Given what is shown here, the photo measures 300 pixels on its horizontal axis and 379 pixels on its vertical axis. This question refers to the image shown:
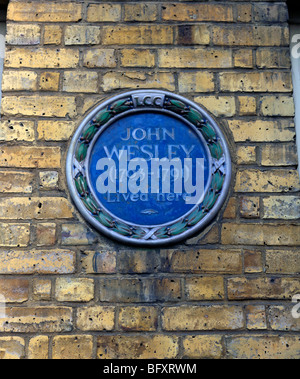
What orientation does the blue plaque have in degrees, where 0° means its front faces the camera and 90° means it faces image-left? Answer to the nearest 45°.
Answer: approximately 0°
